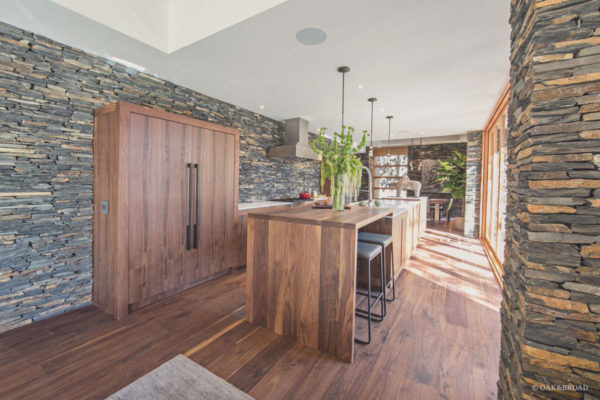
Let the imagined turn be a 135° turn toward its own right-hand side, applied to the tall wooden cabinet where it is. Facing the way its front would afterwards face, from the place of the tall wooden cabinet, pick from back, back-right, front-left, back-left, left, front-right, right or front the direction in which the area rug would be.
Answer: left

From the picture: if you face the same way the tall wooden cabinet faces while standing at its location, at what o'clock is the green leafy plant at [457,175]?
The green leafy plant is roughly at 10 o'clock from the tall wooden cabinet.

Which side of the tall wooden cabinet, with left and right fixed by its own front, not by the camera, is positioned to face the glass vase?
front

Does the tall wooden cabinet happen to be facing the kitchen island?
yes

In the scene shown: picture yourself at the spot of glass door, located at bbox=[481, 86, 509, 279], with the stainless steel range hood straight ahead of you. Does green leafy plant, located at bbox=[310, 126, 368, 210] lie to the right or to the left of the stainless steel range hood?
left

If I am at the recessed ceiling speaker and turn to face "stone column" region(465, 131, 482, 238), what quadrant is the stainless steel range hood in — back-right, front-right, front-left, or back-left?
front-left

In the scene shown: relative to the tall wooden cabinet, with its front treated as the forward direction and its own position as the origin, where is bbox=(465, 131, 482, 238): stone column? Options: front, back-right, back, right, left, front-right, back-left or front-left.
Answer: front-left

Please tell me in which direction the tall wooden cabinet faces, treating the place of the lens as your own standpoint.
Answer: facing the viewer and to the right of the viewer

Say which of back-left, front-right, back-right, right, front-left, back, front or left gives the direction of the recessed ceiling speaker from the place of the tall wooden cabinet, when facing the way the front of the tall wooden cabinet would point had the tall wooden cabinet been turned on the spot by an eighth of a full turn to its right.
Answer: front-left

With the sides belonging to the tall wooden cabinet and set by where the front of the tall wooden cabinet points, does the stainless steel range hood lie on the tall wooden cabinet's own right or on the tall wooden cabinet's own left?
on the tall wooden cabinet's own left

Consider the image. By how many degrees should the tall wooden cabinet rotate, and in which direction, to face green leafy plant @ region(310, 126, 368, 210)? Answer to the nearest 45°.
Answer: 0° — it already faces it

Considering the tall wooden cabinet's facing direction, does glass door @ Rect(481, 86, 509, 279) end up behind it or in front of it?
in front
